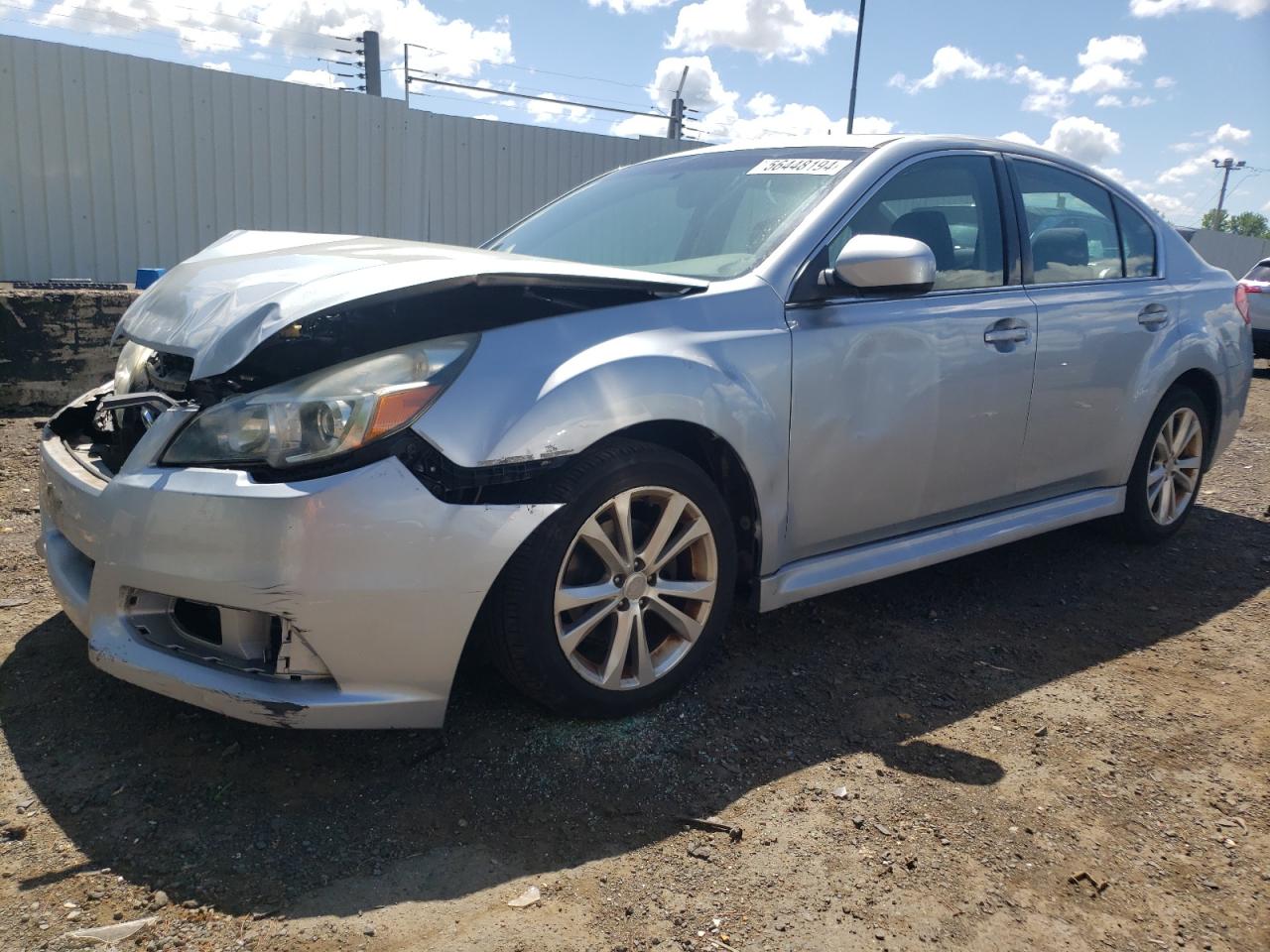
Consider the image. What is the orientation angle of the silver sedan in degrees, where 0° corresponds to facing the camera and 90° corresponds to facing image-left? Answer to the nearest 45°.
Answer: approximately 45°

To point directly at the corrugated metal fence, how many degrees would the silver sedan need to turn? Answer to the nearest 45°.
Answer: approximately 90° to its right

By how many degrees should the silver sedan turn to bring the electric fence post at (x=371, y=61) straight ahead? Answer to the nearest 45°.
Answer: approximately 135° to its right
